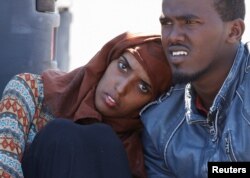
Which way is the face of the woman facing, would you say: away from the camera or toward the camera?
toward the camera

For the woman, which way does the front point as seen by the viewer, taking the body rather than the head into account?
toward the camera

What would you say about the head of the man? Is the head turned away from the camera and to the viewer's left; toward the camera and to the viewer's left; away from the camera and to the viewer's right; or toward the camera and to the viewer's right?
toward the camera and to the viewer's left

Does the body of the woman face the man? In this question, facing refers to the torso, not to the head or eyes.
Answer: no
